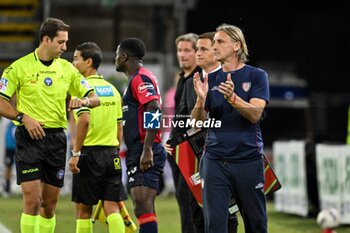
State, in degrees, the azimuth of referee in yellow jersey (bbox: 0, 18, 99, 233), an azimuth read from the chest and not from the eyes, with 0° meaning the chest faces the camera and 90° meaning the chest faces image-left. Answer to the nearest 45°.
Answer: approximately 0°

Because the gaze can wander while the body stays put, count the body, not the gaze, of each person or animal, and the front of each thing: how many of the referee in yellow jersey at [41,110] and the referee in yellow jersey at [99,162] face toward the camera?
1
